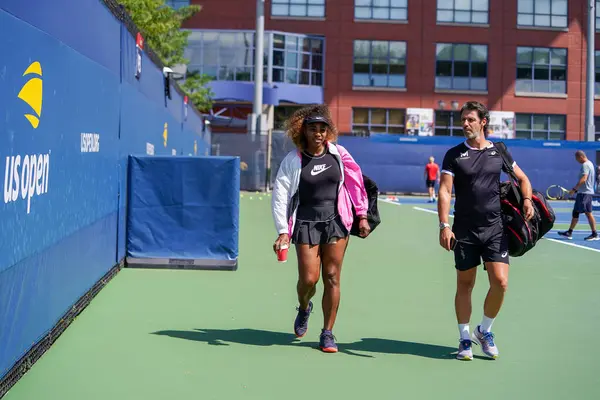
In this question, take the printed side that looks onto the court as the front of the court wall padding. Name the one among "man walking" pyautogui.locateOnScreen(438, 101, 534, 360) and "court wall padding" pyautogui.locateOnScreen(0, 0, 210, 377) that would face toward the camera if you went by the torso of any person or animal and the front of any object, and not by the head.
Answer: the man walking

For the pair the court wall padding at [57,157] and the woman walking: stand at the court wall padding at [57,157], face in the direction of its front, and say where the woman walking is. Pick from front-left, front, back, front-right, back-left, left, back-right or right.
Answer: front

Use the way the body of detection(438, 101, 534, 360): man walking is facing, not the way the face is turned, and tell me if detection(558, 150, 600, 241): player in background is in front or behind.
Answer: behind

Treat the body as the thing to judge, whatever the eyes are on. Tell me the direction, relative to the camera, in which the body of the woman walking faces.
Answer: toward the camera

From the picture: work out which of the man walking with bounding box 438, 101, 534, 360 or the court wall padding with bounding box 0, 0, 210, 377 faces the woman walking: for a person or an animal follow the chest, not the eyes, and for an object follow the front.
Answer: the court wall padding

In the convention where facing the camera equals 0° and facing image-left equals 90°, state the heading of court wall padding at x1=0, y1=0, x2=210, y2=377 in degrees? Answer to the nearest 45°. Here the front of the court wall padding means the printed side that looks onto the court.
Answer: approximately 270°

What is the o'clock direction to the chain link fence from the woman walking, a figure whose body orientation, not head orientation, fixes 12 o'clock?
The chain link fence is roughly at 6 o'clock from the woman walking.

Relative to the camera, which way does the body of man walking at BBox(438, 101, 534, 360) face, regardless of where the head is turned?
toward the camera
